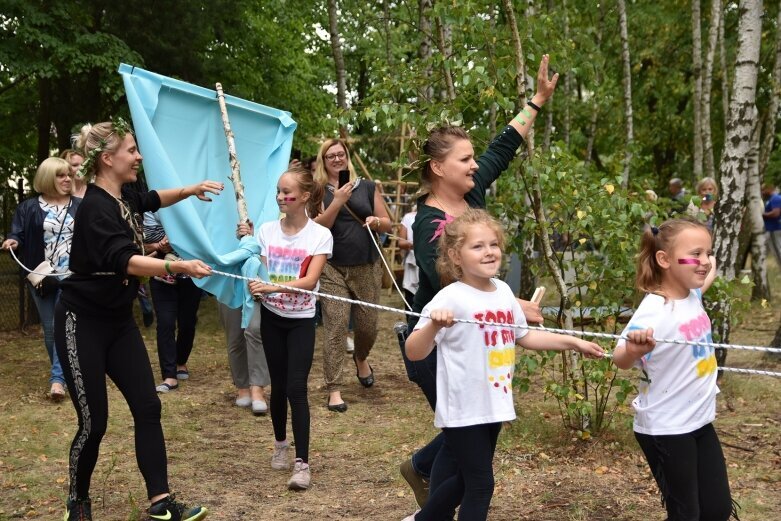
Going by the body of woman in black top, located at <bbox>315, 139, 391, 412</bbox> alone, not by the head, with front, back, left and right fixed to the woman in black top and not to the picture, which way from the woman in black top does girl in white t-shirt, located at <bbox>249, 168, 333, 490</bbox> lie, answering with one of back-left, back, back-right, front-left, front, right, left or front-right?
front

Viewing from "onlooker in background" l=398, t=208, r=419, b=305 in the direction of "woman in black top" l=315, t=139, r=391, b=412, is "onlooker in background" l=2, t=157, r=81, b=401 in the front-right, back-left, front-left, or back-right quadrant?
front-right

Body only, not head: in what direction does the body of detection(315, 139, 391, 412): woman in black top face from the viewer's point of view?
toward the camera

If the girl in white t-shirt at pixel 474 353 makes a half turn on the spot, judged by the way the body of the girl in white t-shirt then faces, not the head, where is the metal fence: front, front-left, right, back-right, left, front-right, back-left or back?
front

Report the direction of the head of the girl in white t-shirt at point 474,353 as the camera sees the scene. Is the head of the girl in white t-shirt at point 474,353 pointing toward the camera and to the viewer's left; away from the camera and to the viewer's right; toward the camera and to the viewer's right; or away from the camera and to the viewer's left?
toward the camera and to the viewer's right

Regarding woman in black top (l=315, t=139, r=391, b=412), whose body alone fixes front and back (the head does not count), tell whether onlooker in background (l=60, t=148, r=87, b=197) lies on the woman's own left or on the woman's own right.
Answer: on the woman's own right

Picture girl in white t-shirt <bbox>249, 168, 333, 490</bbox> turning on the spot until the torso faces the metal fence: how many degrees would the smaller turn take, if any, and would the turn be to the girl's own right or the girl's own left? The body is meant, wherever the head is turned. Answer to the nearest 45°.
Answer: approximately 90° to the girl's own right

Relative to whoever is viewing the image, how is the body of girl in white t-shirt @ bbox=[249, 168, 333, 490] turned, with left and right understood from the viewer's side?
facing the viewer and to the left of the viewer

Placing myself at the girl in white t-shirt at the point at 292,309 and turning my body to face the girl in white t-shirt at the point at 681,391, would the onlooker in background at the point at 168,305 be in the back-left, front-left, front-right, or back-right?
back-left

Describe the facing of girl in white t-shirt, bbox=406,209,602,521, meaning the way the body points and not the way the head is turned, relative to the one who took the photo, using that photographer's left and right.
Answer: facing the viewer and to the right of the viewer

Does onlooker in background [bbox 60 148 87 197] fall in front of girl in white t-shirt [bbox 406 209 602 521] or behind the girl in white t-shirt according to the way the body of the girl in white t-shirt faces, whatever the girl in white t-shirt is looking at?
behind
